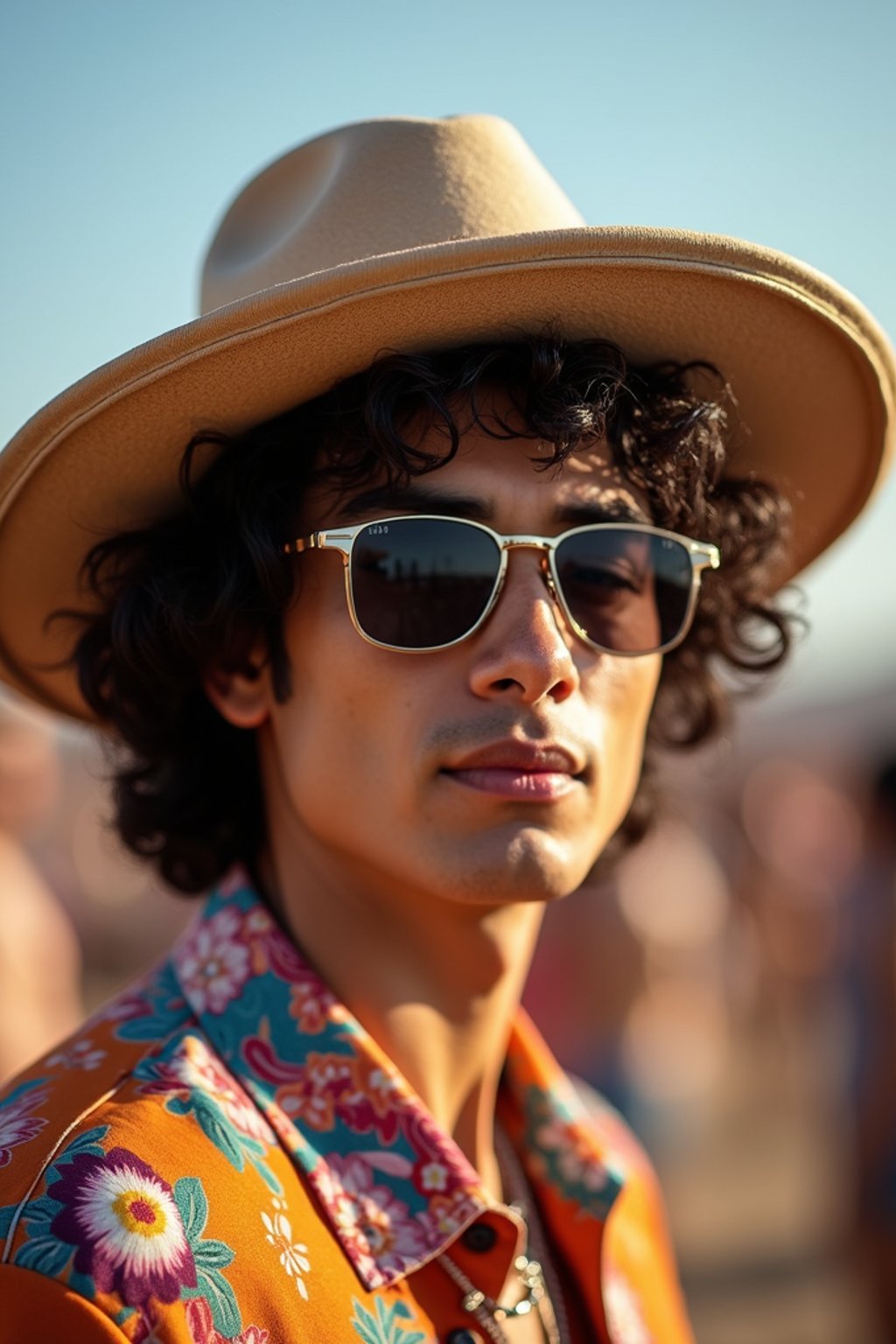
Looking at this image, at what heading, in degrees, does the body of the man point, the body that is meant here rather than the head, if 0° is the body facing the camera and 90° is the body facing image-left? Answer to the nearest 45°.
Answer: approximately 315°
